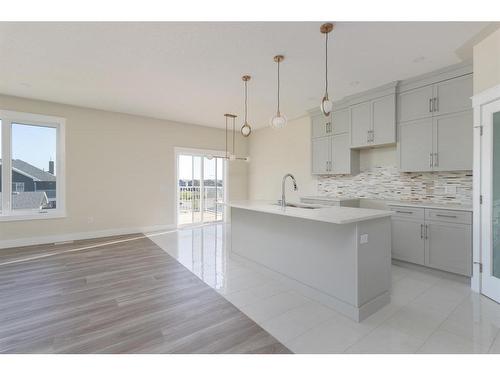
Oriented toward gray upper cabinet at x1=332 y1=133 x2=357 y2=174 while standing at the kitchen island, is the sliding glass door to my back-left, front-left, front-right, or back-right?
front-left

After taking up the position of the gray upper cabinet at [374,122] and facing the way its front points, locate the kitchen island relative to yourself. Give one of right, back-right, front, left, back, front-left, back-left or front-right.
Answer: front-left

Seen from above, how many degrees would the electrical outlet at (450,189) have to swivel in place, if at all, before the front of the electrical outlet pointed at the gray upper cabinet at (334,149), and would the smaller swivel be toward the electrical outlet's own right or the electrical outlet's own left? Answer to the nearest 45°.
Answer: approximately 90° to the electrical outlet's own right

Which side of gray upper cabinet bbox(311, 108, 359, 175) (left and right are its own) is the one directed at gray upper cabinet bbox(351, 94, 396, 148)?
left

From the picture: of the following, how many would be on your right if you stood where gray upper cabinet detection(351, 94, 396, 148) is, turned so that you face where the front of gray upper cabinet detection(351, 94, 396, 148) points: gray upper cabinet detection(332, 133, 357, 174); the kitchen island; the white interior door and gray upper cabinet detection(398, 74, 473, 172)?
1

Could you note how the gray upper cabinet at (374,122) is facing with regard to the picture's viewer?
facing the viewer and to the left of the viewer

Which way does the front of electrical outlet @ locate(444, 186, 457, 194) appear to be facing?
toward the camera

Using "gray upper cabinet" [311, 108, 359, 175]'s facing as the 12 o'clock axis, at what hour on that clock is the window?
The window is roughly at 1 o'clock from the gray upper cabinet.

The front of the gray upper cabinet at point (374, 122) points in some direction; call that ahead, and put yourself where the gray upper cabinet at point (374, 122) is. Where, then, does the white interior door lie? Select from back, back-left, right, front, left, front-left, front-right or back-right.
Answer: left

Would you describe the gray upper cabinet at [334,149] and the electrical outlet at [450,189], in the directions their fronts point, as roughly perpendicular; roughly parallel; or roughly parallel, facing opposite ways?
roughly parallel

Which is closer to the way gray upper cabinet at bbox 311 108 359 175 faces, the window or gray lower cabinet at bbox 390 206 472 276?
the window

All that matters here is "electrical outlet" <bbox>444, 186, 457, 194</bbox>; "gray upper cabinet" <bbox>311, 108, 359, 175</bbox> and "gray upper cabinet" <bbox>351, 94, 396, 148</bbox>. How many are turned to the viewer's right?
0
